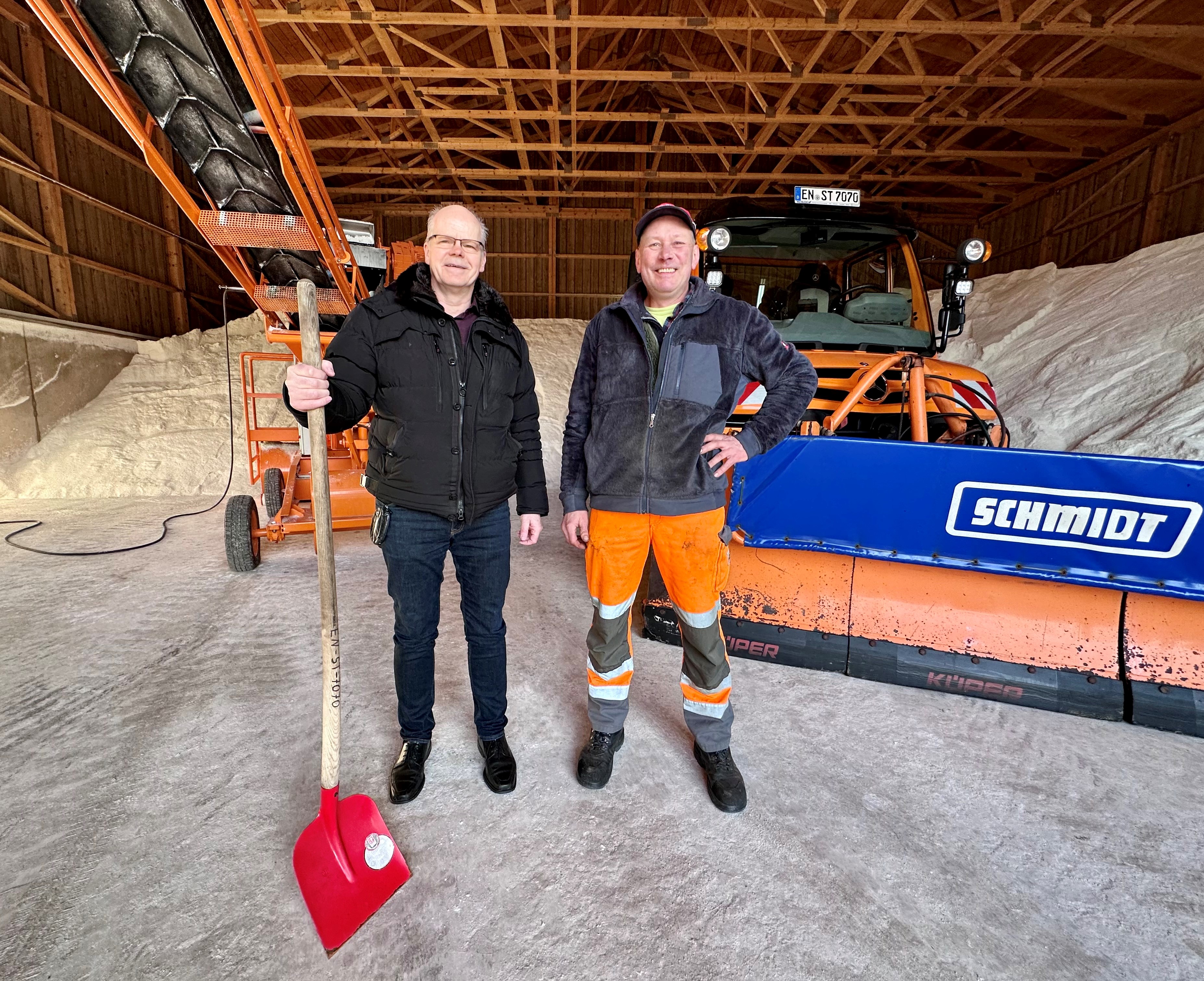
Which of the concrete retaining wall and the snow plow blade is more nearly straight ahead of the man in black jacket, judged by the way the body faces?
the snow plow blade

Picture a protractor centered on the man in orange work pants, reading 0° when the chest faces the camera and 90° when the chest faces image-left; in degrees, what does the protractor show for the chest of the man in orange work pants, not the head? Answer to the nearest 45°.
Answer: approximately 0°

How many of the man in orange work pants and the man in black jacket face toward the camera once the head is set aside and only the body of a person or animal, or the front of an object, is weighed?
2

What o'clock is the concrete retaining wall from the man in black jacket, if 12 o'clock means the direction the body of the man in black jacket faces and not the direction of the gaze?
The concrete retaining wall is roughly at 5 o'clock from the man in black jacket.

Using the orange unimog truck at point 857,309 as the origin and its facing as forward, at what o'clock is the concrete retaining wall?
The concrete retaining wall is roughly at 3 o'clock from the orange unimog truck.

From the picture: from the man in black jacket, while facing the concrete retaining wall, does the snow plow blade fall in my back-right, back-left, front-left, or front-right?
back-right

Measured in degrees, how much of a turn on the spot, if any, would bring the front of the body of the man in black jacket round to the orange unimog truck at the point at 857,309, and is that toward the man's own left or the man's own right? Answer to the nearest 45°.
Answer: approximately 135° to the man's own left

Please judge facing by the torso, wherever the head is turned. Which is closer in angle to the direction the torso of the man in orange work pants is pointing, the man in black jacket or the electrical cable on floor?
the man in black jacket

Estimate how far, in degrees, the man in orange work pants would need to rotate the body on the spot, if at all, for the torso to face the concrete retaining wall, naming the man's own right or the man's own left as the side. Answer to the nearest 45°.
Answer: approximately 135° to the man's own right

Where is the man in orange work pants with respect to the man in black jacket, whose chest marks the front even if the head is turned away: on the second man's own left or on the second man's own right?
on the second man's own left
